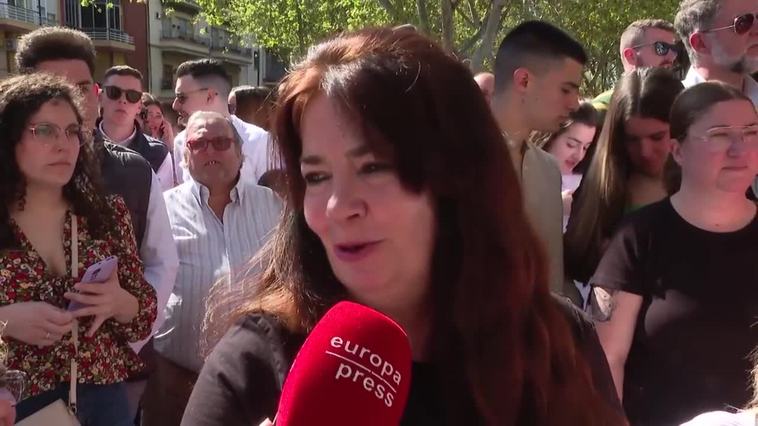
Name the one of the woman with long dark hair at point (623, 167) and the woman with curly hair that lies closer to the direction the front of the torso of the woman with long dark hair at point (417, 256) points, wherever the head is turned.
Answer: the woman with curly hair

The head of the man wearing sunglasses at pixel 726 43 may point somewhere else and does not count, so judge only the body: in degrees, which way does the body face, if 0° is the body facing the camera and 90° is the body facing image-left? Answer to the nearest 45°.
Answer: approximately 315°

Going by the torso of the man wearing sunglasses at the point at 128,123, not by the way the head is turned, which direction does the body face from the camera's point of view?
toward the camera

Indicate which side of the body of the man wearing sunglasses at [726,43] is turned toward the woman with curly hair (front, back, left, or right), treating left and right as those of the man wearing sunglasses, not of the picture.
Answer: right

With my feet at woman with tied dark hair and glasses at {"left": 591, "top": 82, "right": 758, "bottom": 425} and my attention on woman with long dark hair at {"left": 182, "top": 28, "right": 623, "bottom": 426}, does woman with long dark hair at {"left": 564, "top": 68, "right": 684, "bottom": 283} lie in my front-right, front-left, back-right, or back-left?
back-right

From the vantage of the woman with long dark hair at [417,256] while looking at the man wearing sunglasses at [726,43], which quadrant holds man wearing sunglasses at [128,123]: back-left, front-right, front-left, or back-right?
front-left

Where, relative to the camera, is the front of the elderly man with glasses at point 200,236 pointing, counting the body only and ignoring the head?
toward the camera

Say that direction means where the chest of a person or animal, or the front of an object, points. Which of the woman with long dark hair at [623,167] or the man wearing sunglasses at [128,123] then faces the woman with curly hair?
the man wearing sunglasses

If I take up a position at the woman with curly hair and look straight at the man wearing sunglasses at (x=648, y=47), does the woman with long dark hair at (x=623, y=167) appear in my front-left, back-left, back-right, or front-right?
front-right

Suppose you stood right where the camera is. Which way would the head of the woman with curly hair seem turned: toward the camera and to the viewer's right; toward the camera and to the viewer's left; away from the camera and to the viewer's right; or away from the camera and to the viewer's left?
toward the camera and to the viewer's right

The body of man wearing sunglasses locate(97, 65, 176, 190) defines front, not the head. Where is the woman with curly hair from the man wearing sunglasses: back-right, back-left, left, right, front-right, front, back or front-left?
front

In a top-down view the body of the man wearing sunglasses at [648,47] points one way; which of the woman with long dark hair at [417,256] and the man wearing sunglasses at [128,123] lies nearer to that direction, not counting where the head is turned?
the woman with long dark hair

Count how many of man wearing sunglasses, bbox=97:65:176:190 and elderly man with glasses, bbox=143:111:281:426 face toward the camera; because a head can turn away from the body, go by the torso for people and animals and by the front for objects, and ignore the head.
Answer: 2

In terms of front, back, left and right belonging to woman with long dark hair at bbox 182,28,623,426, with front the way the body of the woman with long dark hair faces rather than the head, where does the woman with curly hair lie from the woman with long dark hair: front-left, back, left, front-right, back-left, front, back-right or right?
right
